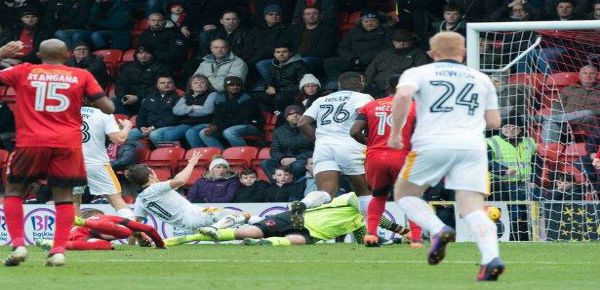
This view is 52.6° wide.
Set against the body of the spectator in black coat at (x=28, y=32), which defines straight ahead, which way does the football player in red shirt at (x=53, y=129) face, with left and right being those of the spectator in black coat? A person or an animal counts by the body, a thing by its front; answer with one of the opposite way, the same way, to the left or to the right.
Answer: the opposite way

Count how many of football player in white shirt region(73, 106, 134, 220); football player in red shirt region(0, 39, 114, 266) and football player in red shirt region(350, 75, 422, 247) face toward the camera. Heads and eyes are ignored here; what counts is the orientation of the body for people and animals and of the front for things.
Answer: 0

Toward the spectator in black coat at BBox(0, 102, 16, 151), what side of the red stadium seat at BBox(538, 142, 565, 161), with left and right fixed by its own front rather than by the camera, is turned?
right

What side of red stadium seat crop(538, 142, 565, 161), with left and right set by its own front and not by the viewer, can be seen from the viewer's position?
front

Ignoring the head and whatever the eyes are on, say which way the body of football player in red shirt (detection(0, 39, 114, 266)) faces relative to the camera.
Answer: away from the camera

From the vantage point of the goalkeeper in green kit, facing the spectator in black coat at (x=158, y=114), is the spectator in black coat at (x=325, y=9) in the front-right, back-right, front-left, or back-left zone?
front-right

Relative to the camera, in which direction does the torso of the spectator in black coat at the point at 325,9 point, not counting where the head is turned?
toward the camera

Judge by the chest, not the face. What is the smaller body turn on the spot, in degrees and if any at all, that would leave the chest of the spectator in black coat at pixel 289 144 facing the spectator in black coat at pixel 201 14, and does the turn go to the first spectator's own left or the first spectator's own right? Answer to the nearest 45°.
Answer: approximately 135° to the first spectator's own right

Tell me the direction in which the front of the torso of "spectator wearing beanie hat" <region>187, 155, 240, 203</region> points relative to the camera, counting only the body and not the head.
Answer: toward the camera

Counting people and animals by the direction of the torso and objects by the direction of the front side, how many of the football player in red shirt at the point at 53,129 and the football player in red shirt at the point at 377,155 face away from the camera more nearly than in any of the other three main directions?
2

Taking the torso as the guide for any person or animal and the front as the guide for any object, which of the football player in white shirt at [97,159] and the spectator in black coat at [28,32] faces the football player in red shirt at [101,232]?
the spectator in black coat

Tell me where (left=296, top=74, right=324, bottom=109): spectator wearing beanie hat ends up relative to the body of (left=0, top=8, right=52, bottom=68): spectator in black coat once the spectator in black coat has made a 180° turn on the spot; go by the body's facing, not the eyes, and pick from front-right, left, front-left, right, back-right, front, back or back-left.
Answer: back-right

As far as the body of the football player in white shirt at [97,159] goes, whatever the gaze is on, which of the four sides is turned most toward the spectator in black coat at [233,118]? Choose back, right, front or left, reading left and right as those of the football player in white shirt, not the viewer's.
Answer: front

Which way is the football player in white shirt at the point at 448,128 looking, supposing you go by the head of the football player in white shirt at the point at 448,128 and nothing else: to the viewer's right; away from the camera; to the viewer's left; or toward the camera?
away from the camera
